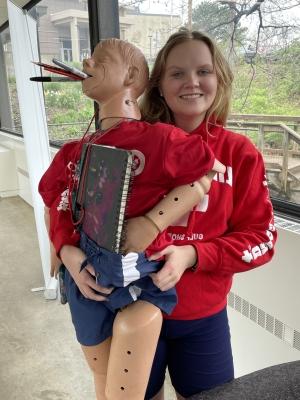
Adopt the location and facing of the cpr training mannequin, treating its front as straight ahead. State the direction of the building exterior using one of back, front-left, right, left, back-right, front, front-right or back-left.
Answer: back-right

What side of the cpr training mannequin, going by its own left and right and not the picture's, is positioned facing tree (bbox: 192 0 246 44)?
back

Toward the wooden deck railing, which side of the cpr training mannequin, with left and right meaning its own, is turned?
back

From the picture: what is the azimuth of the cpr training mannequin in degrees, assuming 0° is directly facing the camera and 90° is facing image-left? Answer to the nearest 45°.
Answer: approximately 45°
